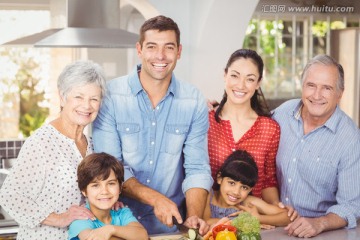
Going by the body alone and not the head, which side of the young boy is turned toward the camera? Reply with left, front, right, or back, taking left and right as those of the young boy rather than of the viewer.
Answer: front

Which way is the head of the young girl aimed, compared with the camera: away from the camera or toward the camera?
toward the camera

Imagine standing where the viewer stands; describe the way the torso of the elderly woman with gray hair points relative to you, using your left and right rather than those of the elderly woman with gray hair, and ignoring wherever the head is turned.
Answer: facing the viewer and to the right of the viewer

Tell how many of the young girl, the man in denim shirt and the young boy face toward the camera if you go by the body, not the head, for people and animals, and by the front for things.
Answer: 3

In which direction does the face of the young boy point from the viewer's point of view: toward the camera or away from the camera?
toward the camera

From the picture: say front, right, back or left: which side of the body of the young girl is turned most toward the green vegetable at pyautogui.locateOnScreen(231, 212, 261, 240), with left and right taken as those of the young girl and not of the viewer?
front

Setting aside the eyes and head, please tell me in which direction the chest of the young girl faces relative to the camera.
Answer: toward the camera

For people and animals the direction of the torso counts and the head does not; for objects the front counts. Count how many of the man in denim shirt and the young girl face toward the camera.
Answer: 2

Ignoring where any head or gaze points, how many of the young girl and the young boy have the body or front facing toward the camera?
2

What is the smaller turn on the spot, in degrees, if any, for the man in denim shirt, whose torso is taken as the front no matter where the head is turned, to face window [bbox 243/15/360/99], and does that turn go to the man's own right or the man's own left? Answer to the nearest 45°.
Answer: approximately 180°

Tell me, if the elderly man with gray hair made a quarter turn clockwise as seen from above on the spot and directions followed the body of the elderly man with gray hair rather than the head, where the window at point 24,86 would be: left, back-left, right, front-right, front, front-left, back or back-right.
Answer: front

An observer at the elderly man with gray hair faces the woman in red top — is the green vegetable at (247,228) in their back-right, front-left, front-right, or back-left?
front-left

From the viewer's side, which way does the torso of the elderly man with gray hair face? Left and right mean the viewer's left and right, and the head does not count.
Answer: facing the viewer and to the left of the viewer

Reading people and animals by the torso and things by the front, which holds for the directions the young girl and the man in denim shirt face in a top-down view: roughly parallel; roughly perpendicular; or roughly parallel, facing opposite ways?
roughly parallel

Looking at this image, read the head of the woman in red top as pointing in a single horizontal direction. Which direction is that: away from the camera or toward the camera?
toward the camera
